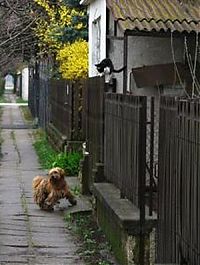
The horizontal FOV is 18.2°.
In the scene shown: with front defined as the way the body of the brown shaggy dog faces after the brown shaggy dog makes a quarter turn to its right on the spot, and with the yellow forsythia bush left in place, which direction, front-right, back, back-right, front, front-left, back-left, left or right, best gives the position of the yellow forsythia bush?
back-right

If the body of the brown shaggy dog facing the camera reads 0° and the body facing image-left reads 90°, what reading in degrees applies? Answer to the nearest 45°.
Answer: approximately 315°

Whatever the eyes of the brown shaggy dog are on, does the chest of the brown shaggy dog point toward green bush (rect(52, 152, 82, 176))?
no

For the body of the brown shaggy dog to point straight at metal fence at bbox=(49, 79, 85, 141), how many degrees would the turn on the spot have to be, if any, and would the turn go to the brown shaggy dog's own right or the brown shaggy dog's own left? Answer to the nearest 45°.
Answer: approximately 135° to the brown shaggy dog's own left

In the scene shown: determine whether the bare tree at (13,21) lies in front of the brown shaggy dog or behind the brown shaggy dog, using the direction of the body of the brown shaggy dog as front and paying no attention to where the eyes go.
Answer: behind

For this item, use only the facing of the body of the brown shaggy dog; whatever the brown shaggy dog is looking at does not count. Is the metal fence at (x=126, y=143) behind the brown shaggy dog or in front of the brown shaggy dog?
in front
